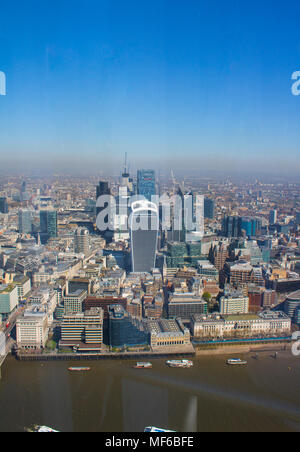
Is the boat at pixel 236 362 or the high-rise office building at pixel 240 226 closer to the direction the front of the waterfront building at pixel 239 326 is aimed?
the boat

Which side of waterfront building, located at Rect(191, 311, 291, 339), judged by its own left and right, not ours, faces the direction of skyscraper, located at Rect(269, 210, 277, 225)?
back

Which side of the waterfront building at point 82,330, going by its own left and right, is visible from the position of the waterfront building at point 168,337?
left

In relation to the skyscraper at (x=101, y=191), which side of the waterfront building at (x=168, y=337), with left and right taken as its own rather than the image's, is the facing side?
back
